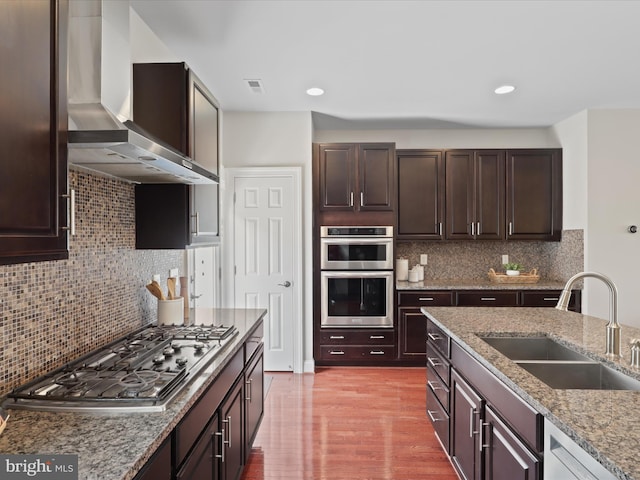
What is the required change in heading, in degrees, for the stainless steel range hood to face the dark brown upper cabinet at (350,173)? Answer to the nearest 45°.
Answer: approximately 90° to its left

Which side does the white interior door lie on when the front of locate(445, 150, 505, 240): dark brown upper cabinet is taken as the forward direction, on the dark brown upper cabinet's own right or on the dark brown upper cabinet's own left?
on the dark brown upper cabinet's own right

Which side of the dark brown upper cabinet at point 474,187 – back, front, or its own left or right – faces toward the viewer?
front

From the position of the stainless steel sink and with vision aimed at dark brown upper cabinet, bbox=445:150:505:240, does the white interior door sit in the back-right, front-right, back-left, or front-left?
front-left

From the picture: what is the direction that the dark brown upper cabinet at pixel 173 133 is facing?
to the viewer's right

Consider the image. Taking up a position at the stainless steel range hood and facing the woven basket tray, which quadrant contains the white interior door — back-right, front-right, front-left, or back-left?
front-left

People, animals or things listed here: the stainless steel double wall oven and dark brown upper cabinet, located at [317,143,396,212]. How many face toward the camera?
2

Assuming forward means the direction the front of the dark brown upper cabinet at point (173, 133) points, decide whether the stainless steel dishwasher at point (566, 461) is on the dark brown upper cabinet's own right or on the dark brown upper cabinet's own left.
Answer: on the dark brown upper cabinet's own right

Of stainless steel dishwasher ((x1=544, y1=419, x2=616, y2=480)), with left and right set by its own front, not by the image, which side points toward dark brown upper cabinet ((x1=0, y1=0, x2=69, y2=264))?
front

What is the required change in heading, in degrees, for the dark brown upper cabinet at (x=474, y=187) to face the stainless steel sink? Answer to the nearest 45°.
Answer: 0° — it already faces it

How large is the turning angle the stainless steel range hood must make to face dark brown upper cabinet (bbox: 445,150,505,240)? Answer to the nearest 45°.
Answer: approximately 90° to its left

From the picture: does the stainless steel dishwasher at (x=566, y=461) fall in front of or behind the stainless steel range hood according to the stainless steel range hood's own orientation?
in front

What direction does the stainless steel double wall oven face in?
toward the camera

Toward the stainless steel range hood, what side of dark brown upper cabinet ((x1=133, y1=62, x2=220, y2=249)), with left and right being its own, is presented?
right

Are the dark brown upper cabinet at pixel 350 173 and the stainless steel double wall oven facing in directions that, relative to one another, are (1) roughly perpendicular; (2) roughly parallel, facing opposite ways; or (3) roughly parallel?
roughly parallel

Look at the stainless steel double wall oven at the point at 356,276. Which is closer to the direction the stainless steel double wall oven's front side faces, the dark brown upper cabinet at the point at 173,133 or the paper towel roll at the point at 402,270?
the dark brown upper cabinet

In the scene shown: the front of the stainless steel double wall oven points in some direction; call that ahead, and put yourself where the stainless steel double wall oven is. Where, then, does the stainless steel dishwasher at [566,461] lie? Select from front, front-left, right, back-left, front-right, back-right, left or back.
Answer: front

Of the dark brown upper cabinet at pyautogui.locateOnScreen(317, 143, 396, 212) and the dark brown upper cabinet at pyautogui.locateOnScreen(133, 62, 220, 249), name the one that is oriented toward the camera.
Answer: the dark brown upper cabinet at pyautogui.locateOnScreen(317, 143, 396, 212)
